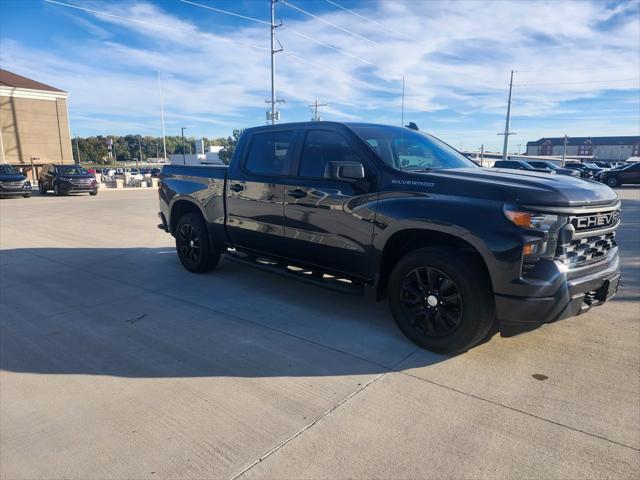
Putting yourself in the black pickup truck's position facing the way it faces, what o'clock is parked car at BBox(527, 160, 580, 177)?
The parked car is roughly at 8 o'clock from the black pickup truck.

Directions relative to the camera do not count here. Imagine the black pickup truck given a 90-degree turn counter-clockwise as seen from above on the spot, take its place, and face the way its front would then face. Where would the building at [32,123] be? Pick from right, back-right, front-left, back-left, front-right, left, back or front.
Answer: left

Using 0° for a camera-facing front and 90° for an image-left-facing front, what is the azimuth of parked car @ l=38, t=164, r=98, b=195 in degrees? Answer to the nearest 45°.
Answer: approximately 315°

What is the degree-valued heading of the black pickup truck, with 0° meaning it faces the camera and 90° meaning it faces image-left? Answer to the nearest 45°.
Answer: approximately 315°
